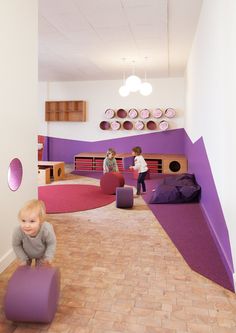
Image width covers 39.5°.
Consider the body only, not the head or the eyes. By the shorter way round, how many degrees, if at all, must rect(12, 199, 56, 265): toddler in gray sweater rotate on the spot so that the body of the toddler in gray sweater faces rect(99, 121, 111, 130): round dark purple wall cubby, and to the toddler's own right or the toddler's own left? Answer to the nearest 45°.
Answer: approximately 180°

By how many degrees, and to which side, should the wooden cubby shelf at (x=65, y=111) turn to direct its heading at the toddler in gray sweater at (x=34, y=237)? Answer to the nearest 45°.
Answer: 0° — it already faces them

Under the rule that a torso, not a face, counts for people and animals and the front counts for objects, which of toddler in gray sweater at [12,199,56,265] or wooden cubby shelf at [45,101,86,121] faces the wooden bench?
the wooden cubby shelf

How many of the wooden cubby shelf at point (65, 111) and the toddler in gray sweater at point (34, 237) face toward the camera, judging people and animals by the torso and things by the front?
2

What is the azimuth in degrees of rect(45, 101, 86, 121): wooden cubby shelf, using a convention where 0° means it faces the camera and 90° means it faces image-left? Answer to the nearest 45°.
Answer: approximately 0°

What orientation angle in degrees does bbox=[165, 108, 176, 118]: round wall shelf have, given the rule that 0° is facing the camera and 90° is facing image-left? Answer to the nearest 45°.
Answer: approximately 0°

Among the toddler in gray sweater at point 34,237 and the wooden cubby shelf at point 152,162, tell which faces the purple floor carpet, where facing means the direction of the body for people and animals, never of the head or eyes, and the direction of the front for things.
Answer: the wooden cubby shelf

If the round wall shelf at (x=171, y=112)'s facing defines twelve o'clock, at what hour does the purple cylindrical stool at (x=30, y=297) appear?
The purple cylindrical stool is roughly at 12 o'clock from the round wall shelf.

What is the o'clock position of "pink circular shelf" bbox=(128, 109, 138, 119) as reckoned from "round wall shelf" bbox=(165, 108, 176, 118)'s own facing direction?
The pink circular shelf is roughly at 3 o'clock from the round wall shelf.

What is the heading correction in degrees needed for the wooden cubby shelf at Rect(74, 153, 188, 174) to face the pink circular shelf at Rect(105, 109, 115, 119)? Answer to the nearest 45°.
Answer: approximately 135° to its right
